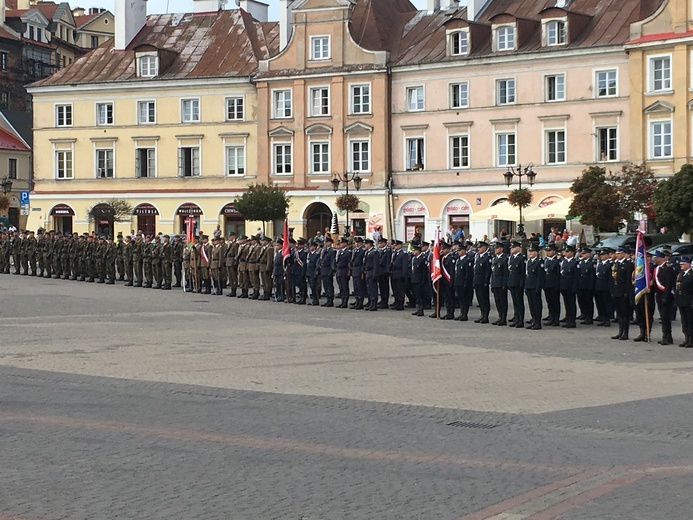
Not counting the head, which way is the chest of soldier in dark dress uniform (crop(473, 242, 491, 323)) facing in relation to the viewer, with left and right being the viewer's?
facing the viewer and to the left of the viewer

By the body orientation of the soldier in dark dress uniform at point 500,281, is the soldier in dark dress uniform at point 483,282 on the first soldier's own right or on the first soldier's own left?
on the first soldier's own right

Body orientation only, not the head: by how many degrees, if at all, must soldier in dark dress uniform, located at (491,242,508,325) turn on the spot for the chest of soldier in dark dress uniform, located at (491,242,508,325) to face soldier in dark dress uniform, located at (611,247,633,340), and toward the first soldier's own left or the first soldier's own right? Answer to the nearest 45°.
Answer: approximately 90° to the first soldier's own left

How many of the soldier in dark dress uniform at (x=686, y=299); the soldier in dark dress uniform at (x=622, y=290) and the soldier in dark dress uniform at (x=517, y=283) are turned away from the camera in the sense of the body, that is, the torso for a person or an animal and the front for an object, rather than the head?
0

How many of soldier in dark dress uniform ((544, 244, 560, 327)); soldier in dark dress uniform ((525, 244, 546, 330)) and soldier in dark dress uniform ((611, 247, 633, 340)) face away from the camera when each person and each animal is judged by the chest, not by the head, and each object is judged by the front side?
0

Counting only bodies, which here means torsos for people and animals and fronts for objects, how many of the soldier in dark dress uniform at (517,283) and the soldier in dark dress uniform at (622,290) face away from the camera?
0

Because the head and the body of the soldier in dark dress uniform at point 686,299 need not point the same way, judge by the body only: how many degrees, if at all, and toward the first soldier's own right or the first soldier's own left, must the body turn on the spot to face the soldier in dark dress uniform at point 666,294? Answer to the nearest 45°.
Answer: approximately 90° to the first soldier's own right

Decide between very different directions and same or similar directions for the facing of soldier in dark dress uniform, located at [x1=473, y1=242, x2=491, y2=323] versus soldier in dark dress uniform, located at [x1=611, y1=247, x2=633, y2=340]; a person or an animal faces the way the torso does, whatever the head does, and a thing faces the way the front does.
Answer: same or similar directions

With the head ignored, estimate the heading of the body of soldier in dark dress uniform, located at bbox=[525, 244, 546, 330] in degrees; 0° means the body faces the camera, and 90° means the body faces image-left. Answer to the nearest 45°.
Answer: approximately 45°

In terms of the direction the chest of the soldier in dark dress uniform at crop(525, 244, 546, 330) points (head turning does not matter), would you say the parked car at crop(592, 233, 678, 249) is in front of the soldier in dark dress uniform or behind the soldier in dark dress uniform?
behind

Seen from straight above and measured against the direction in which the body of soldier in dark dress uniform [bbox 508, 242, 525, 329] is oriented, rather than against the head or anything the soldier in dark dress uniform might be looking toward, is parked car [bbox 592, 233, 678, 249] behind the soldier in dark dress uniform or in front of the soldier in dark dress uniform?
behind

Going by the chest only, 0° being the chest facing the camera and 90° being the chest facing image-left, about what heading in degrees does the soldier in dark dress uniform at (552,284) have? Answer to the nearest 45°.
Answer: approximately 45°
